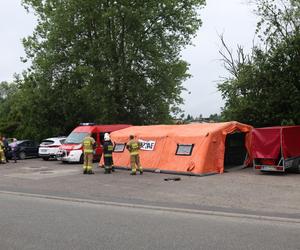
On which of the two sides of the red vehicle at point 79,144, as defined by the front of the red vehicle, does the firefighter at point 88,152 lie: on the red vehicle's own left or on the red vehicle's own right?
on the red vehicle's own left

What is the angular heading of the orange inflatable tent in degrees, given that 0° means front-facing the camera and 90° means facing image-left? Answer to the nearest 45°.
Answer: approximately 315°

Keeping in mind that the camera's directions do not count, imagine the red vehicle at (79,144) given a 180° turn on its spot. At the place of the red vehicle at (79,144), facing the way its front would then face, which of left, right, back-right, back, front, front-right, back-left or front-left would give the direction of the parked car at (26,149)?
left

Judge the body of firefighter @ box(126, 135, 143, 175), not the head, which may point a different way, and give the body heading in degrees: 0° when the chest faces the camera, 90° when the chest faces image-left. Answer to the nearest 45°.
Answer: approximately 180°

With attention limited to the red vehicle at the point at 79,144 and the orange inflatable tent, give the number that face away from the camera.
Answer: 0

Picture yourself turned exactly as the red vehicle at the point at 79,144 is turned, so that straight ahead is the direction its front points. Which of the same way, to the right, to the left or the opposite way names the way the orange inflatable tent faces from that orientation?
to the left

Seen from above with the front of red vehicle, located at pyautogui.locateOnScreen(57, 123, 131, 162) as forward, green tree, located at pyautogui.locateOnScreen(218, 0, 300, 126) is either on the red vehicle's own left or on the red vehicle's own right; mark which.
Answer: on the red vehicle's own left

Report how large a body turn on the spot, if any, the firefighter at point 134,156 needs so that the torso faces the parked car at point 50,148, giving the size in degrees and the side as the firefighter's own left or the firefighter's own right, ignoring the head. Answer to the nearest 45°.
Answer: approximately 45° to the firefighter's own left

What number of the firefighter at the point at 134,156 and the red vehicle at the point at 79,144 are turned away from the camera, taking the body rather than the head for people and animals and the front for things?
1

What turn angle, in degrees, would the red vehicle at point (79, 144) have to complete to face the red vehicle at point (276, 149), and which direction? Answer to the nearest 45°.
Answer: approximately 90° to its left

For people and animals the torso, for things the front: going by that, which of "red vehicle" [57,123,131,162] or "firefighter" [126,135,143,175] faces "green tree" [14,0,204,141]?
the firefighter

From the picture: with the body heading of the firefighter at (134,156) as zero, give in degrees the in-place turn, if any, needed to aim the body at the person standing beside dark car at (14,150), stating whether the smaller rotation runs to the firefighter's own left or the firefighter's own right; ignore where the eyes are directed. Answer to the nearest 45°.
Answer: approximately 45° to the firefighter's own left
